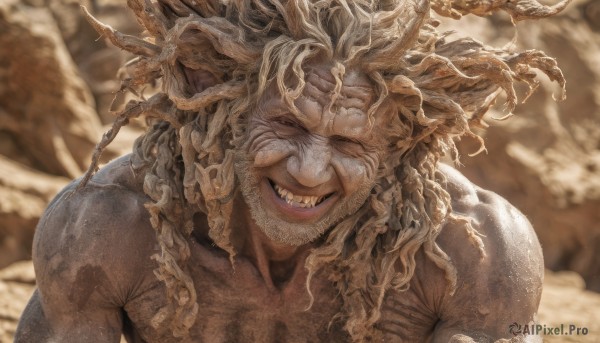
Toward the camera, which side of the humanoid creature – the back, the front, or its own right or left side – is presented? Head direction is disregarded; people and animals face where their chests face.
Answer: front
